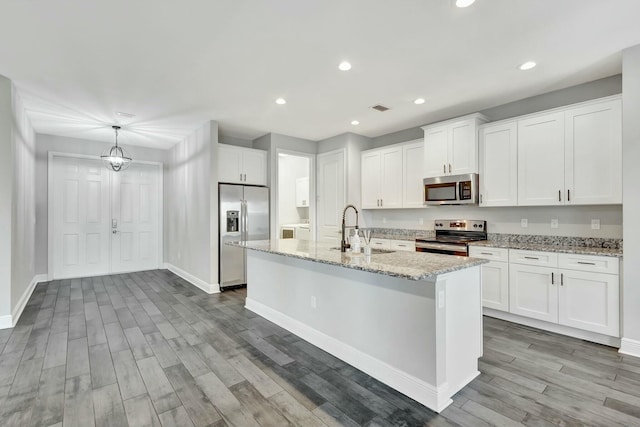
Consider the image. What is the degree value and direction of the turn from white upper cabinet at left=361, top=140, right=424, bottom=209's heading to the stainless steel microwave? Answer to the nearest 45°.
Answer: approximately 90° to its left

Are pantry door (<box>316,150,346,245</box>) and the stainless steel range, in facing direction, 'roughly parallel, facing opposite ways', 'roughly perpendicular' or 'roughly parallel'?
roughly parallel

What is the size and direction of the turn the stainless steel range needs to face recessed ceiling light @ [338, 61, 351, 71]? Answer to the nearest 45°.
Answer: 0° — it already faces it

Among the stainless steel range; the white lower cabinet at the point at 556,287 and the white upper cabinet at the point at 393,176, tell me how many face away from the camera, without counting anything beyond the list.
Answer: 0

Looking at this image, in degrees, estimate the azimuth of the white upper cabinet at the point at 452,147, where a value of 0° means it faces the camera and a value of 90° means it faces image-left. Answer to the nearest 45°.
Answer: approximately 45°

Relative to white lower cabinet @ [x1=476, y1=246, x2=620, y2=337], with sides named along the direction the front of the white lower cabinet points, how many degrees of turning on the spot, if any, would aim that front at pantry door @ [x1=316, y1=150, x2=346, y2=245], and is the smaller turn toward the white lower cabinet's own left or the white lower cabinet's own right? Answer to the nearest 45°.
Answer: approximately 45° to the white lower cabinet's own right

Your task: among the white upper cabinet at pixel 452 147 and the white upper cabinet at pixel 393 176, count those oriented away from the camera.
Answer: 0

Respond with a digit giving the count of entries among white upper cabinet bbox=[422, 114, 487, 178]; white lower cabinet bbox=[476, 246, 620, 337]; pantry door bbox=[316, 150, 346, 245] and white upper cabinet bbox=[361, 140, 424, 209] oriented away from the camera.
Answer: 0

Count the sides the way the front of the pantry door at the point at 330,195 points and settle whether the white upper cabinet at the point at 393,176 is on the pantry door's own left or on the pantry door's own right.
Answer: on the pantry door's own left

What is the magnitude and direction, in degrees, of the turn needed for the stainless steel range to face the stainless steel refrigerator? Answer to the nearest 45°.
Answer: approximately 45° to its right

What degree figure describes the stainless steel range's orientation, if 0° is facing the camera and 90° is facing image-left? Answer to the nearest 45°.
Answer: approximately 45°

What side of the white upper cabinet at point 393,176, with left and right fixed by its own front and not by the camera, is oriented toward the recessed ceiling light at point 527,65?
left

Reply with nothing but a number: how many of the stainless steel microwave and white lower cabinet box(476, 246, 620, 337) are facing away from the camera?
0

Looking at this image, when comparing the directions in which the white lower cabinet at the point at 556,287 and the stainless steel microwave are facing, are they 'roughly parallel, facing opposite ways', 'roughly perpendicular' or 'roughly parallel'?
roughly parallel

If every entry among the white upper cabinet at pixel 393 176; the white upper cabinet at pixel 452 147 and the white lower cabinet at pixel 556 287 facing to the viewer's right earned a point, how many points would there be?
0

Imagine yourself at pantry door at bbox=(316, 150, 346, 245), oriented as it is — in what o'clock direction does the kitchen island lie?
The kitchen island is roughly at 10 o'clock from the pantry door.

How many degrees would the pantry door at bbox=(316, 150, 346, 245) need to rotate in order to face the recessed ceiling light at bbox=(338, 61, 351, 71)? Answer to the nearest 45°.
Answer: approximately 45° to its left

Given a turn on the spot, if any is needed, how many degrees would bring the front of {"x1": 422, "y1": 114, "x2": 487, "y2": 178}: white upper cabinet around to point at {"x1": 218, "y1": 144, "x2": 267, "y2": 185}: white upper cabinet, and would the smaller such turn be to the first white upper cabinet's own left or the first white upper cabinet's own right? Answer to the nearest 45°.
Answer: approximately 45° to the first white upper cabinet's own right

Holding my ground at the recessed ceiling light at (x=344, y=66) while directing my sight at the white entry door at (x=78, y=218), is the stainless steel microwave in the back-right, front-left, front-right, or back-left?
back-right
